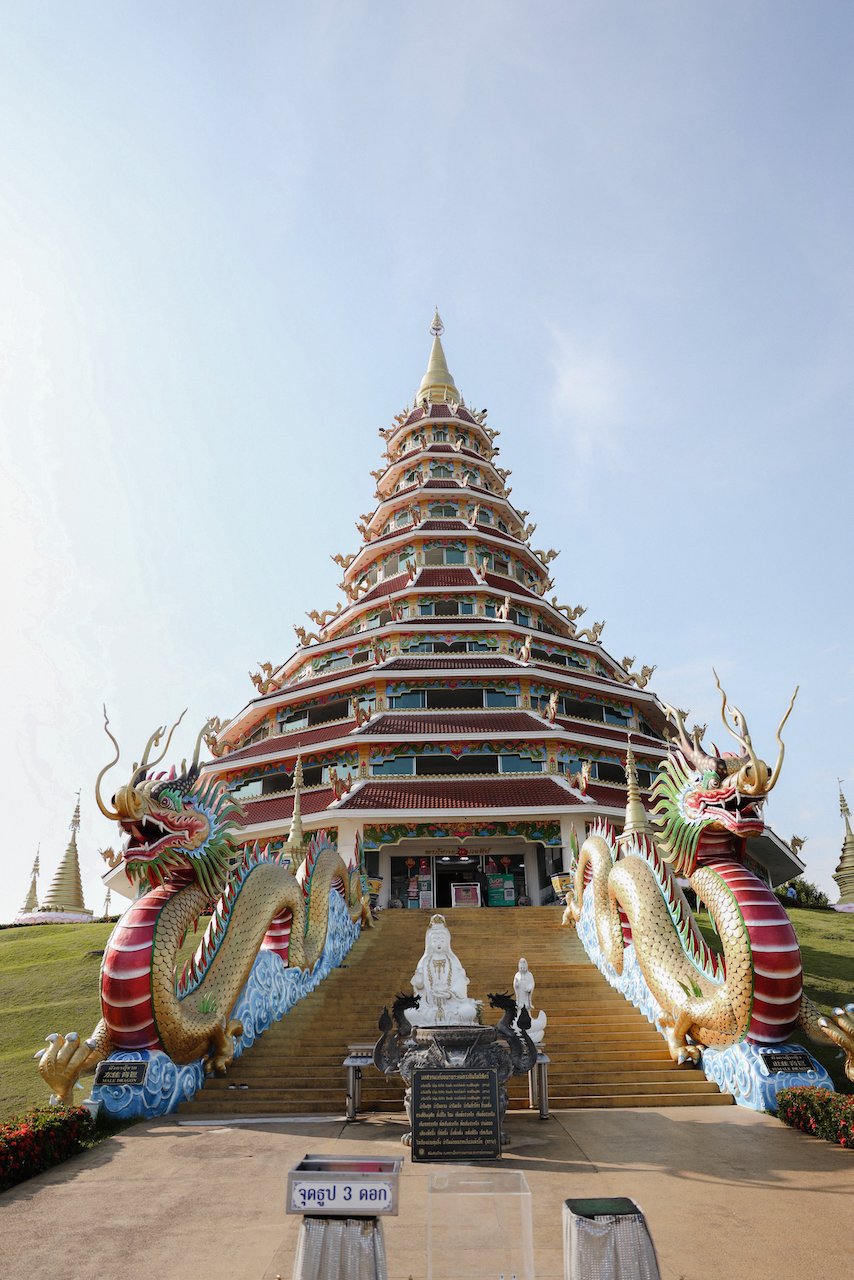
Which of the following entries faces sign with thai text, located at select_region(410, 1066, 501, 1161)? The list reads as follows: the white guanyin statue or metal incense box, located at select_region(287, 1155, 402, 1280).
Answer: the white guanyin statue

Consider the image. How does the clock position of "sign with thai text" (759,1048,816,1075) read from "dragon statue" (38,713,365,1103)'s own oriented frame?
The sign with thai text is roughly at 8 o'clock from the dragon statue.

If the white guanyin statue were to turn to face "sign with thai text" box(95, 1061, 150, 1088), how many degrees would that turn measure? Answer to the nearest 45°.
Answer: approximately 90° to its right

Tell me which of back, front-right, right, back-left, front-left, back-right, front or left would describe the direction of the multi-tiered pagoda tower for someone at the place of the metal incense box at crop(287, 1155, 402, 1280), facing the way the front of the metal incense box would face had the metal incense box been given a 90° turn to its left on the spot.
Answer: left

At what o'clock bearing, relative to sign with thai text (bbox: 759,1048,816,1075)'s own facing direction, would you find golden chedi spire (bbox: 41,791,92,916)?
The golden chedi spire is roughly at 4 o'clock from the sign with thai text.

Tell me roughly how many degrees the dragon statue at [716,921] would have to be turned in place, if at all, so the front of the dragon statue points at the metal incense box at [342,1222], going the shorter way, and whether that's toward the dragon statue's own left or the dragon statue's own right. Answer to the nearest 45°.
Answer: approximately 45° to the dragon statue's own right

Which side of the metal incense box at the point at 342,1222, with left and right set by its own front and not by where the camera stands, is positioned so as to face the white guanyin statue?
back

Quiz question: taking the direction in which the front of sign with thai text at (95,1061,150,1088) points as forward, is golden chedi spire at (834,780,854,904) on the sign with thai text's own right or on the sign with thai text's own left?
on the sign with thai text's own left

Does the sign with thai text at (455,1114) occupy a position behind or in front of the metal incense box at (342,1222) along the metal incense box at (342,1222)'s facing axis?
behind

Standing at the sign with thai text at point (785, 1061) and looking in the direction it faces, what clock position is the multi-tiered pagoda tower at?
The multi-tiered pagoda tower is roughly at 5 o'clock from the sign with thai text.
